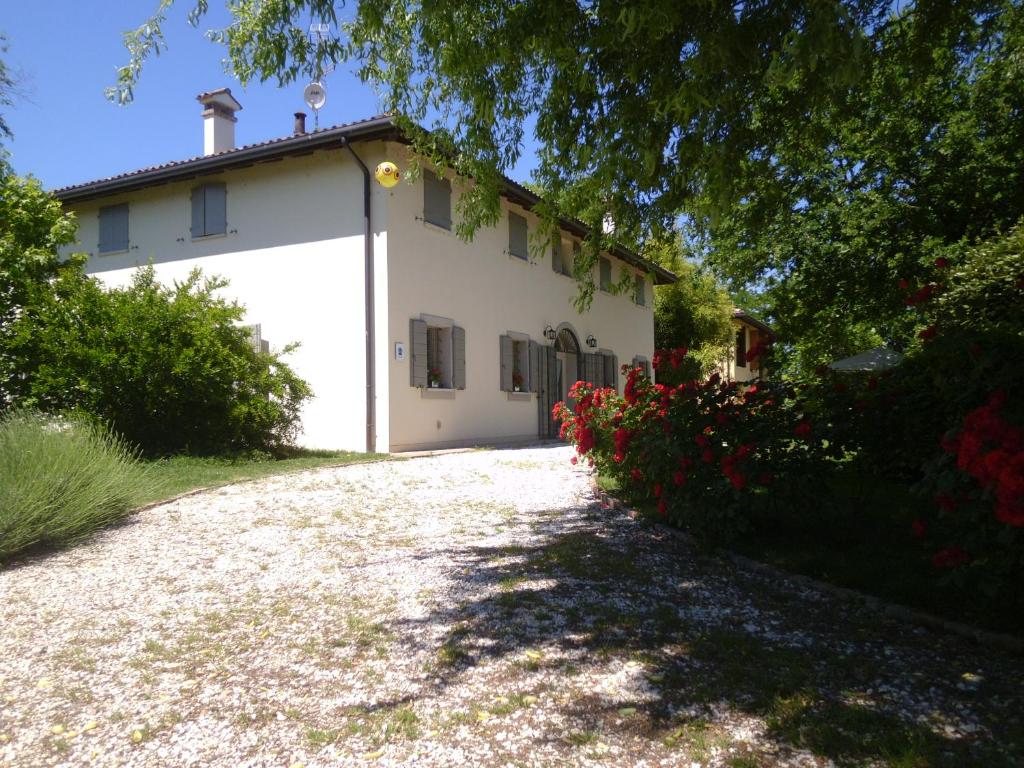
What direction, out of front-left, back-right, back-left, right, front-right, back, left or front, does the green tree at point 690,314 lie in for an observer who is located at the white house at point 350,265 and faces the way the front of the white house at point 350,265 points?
left

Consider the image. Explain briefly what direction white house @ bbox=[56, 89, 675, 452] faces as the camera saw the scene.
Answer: facing the viewer and to the right of the viewer

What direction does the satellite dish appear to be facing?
toward the camera

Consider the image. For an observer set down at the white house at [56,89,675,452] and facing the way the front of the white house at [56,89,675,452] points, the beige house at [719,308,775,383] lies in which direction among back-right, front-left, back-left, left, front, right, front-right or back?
left

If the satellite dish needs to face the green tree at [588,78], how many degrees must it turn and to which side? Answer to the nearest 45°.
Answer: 0° — it already faces it

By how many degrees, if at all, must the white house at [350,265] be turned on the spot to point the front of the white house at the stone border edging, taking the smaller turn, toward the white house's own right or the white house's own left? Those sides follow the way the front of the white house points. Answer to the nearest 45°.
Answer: approximately 45° to the white house's own right
